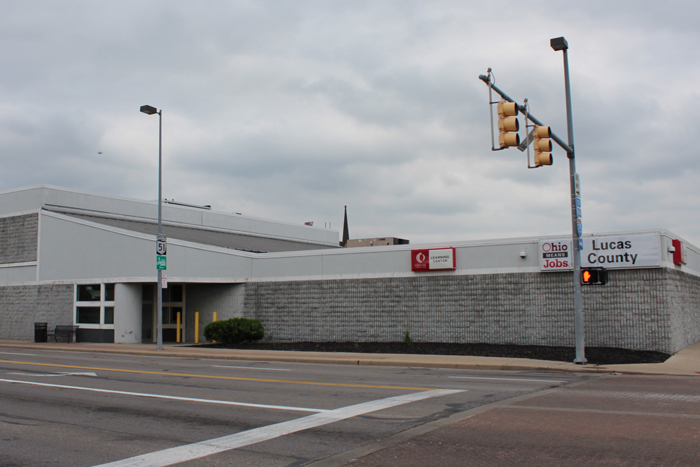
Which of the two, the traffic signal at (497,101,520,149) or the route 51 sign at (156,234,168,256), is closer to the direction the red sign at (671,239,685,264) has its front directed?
the traffic signal

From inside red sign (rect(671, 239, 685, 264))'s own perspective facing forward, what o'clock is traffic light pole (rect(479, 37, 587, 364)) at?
The traffic light pole is roughly at 2 o'clock from the red sign.

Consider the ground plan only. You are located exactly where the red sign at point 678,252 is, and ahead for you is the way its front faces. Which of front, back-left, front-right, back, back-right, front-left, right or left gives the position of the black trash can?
back-right

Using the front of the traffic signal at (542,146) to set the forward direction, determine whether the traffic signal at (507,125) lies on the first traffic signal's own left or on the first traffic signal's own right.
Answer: on the first traffic signal's own right

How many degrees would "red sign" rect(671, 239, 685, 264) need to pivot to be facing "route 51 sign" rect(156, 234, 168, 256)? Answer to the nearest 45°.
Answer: approximately 135° to its right

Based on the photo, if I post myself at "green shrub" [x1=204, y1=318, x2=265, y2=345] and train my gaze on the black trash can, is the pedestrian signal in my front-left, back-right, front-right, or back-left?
back-left

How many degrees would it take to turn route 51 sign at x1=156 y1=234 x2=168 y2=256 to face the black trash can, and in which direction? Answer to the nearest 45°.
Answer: approximately 135° to its right

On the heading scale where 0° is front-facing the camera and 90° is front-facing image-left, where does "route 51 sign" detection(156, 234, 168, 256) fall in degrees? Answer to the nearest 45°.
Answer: approximately 0°
